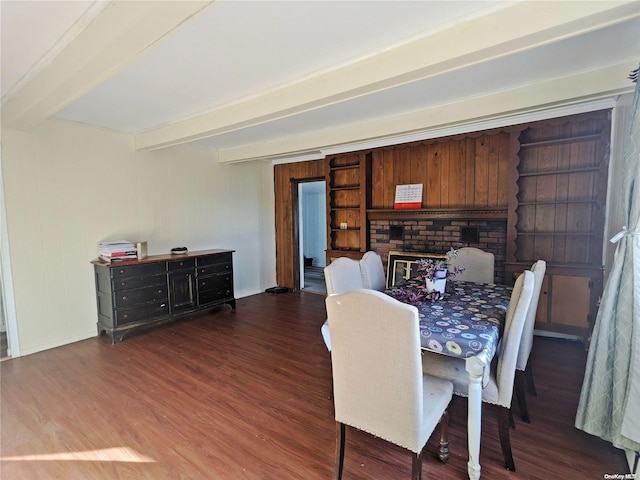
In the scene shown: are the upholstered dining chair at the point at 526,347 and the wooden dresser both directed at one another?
yes

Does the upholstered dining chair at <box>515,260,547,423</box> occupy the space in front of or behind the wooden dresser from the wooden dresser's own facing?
in front

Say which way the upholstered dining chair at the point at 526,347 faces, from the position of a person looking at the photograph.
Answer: facing to the left of the viewer

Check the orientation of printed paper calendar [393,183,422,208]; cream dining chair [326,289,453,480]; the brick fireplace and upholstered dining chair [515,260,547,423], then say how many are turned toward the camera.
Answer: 2

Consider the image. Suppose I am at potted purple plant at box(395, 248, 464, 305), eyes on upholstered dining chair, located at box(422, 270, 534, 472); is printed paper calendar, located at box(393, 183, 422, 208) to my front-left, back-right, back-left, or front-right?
back-left

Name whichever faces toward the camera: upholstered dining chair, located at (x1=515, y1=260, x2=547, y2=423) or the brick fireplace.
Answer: the brick fireplace

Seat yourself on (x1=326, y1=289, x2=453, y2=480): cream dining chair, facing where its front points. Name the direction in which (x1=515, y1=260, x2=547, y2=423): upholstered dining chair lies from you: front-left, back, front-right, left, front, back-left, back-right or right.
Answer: front

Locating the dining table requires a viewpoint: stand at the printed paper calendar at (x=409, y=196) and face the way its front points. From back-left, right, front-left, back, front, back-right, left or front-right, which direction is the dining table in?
front

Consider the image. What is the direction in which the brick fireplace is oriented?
toward the camera

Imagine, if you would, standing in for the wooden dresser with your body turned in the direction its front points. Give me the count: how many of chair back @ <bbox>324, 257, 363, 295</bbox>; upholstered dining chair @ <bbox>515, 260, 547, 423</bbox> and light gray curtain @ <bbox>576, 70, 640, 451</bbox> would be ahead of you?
3

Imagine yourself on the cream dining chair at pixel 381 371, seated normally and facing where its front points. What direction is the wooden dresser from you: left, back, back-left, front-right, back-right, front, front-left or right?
left

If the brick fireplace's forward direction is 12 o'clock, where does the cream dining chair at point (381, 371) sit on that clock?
The cream dining chair is roughly at 12 o'clock from the brick fireplace.

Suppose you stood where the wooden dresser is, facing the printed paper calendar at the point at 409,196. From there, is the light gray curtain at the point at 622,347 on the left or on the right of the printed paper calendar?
right

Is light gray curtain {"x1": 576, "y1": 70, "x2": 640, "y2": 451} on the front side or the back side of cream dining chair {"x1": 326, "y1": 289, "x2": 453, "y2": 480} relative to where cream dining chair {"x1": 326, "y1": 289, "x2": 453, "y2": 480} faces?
on the front side

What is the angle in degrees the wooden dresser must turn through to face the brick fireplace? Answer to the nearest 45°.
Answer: approximately 45° to its left

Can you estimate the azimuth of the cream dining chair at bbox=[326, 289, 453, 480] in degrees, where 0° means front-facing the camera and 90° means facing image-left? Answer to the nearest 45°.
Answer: approximately 225°

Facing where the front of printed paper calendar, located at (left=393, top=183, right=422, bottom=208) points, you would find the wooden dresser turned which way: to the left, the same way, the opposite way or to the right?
to the left
